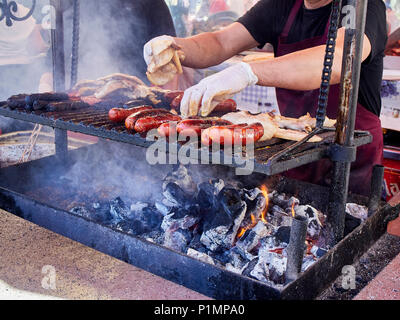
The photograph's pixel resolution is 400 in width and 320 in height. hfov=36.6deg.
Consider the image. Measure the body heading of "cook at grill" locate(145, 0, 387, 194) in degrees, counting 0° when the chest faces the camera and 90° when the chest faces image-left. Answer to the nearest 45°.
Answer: approximately 45°

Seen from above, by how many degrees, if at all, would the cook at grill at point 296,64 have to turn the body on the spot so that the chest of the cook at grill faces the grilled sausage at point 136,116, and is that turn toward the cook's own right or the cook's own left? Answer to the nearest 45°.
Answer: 0° — they already face it

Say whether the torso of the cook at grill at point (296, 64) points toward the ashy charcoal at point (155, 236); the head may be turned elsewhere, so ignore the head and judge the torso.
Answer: yes

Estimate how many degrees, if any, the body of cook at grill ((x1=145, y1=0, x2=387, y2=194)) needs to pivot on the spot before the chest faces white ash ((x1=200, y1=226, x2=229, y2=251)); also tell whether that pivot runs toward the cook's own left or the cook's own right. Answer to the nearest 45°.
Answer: approximately 45° to the cook's own left

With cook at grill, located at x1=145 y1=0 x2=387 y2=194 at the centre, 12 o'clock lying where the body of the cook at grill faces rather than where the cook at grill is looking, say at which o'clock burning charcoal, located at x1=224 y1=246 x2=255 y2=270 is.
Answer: The burning charcoal is roughly at 11 o'clock from the cook at grill.

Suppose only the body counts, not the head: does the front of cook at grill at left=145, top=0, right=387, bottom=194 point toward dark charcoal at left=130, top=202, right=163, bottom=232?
yes

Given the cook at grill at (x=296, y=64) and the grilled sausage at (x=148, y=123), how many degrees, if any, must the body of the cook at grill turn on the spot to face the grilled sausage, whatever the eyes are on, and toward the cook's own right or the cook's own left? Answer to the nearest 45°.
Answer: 0° — they already face it

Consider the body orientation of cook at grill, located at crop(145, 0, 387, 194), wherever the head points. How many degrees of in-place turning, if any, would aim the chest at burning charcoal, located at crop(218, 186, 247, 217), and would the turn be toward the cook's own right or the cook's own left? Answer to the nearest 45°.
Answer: approximately 45° to the cook's own left

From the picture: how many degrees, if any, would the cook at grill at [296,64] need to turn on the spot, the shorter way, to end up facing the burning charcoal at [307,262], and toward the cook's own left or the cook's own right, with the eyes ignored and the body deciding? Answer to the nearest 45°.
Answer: approximately 45° to the cook's own left

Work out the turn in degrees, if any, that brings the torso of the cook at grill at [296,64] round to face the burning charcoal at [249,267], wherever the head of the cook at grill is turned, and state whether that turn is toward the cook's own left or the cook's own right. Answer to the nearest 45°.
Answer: approximately 45° to the cook's own left
